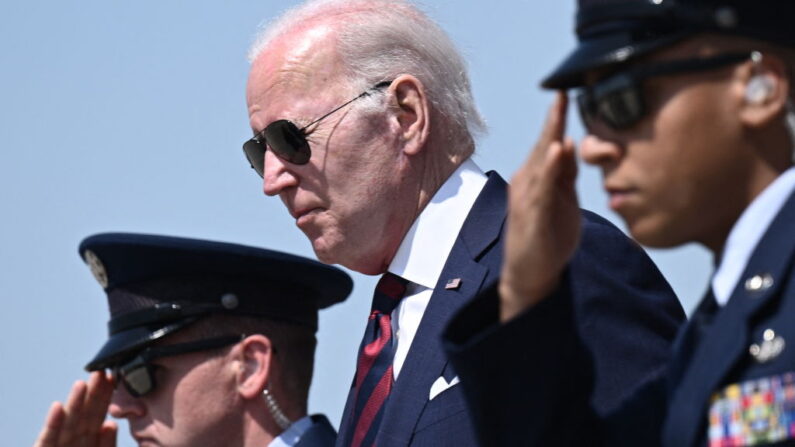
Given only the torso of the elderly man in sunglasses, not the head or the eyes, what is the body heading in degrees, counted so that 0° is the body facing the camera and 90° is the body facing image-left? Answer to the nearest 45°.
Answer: approximately 45°
